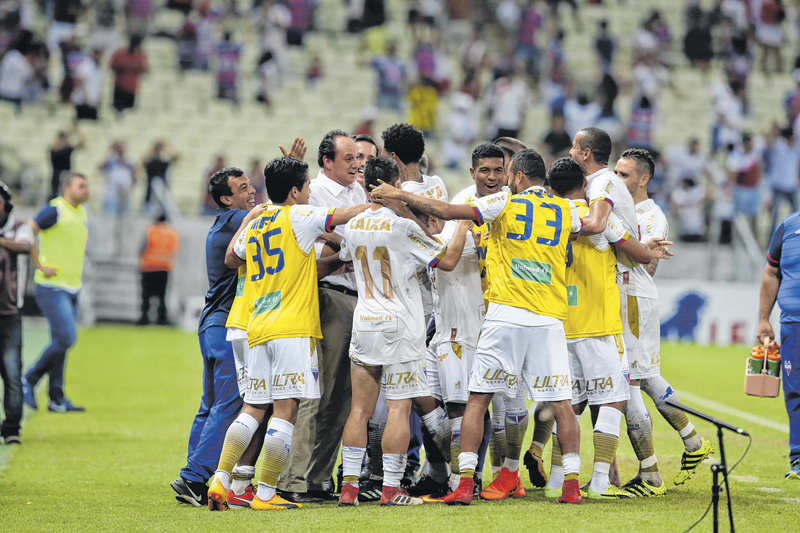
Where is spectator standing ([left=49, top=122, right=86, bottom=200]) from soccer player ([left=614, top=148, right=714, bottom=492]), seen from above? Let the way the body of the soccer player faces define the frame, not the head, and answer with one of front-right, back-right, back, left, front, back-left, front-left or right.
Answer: front-right

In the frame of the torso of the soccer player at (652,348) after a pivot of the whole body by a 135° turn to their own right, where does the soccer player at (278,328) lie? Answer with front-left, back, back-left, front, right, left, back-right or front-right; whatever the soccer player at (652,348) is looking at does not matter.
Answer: back

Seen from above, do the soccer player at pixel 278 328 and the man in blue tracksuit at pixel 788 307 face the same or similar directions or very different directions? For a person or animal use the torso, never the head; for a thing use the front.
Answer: very different directions

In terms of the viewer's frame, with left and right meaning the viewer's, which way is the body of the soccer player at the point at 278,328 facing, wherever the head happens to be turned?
facing away from the viewer and to the right of the viewer

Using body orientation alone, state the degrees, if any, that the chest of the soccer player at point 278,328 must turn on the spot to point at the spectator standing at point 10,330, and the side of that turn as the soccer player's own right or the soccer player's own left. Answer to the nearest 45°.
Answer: approximately 90° to the soccer player's own left

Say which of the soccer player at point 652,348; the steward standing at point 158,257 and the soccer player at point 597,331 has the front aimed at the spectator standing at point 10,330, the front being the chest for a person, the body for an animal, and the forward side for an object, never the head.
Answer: the soccer player at point 652,348

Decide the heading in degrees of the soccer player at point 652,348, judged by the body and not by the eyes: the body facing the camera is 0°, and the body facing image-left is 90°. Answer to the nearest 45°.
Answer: approximately 90°
